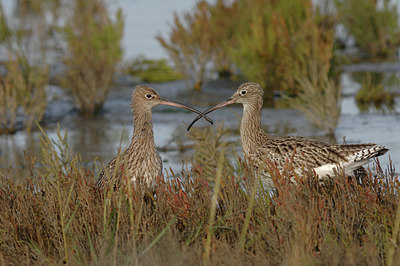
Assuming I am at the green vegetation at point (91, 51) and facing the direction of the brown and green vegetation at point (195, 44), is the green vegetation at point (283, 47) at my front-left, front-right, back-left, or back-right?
front-right

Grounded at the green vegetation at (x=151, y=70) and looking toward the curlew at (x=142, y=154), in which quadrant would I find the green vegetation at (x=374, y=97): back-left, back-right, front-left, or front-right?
front-left

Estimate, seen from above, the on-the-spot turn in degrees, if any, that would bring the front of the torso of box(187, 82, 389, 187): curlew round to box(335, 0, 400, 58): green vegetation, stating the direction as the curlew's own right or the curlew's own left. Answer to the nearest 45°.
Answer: approximately 90° to the curlew's own right

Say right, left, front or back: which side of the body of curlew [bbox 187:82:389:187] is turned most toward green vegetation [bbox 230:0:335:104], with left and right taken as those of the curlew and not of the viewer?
right

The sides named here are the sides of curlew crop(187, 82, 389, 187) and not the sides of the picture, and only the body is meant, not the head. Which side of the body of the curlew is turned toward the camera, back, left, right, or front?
left

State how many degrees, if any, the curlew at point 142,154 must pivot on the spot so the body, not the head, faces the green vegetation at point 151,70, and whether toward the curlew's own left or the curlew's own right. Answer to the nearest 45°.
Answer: approximately 135° to the curlew's own left

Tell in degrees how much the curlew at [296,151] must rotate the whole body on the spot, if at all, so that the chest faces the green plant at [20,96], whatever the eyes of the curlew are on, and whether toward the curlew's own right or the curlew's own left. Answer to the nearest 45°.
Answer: approximately 45° to the curlew's own right

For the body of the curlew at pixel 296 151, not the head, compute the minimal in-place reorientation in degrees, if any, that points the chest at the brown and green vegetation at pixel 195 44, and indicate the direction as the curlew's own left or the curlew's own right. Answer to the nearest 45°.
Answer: approximately 90° to the curlew's own right

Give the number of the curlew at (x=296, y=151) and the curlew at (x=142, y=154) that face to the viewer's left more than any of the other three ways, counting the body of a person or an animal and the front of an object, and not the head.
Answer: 1

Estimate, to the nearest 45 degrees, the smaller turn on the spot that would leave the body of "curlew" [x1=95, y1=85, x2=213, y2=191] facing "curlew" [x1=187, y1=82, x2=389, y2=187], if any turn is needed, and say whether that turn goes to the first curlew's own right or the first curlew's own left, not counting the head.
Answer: approximately 45° to the first curlew's own left

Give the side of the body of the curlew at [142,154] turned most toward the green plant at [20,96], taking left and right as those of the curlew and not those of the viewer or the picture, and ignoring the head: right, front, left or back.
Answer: back

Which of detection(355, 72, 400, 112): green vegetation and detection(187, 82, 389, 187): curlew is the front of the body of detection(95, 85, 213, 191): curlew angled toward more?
the curlew

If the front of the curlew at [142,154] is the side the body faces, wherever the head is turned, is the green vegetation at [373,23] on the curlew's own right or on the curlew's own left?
on the curlew's own left

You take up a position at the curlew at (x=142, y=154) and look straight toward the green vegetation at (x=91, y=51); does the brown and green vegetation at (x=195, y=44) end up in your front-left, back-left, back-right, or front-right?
front-right

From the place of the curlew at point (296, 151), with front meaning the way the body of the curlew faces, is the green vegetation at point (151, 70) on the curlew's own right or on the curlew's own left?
on the curlew's own right
